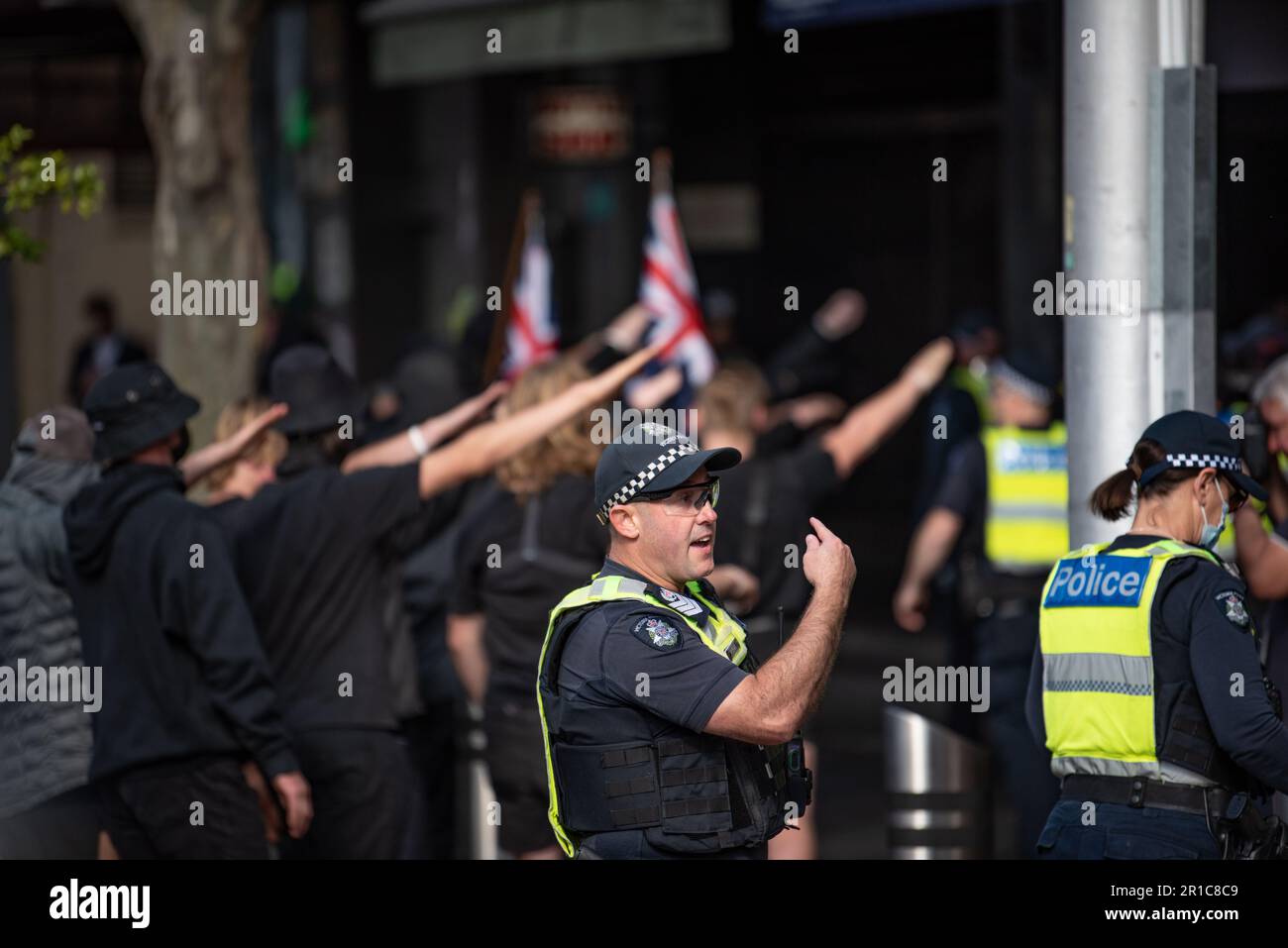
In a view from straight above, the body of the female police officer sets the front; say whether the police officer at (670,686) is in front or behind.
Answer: behind

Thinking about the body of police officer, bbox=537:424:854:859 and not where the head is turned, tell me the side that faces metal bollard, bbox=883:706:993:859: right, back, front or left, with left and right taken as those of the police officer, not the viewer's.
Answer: left

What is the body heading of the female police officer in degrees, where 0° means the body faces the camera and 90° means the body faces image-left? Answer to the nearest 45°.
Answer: approximately 225°

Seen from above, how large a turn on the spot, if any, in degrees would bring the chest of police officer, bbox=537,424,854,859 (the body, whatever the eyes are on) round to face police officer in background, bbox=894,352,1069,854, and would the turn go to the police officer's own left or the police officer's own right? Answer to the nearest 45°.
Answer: approximately 90° to the police officer's own left

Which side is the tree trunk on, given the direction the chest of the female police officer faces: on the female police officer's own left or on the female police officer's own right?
on the female police officer's own left

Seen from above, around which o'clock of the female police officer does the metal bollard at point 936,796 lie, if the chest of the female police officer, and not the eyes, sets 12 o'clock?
The metal bollard is roughly at 10 o'clock from the female police officer.

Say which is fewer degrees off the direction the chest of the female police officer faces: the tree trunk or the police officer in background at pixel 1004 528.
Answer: the police officer in background

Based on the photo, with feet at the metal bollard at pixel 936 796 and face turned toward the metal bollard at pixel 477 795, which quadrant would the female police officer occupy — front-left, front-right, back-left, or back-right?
back-left

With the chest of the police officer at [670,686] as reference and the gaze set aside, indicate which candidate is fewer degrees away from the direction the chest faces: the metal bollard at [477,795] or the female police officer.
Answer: the female police officer

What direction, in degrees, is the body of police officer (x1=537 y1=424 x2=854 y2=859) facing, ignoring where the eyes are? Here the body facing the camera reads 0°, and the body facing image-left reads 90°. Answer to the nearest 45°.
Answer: approximately 270°
